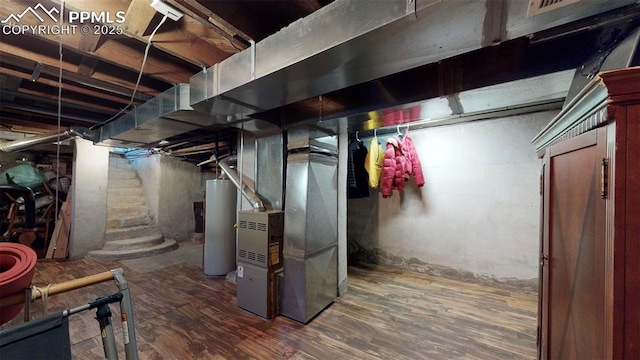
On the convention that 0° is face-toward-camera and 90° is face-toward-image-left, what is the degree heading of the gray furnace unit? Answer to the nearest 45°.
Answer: approximately 45°

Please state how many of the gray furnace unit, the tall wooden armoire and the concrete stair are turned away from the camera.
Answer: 0

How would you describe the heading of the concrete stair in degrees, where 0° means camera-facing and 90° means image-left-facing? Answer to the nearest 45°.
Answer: approximately 0°

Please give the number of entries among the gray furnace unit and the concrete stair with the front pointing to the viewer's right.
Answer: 0

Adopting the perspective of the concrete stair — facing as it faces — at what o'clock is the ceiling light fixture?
The ceiling light fixture is roughly at 12 o'clock from the concrete stair.

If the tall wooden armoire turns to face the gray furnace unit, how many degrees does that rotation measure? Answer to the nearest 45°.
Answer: approximately 45° to its right

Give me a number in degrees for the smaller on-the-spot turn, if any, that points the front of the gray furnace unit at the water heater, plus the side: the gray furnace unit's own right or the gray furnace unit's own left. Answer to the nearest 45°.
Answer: approximately 90° to the gray furnace unit's own right

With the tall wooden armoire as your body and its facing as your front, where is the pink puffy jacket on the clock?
The pink puffy jacket is roughly at 3 o'clock from the tall wooden armoire.

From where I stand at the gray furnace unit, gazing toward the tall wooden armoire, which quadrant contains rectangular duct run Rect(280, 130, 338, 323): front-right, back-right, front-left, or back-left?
front-left

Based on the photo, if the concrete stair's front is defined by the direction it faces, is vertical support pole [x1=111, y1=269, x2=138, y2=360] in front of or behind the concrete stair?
in front

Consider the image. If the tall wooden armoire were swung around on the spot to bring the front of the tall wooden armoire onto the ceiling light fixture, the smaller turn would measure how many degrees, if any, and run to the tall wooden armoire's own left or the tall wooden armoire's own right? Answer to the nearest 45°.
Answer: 0° — it already faces it

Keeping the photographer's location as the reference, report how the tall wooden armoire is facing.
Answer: facing the viewer and to the left of the viewer
